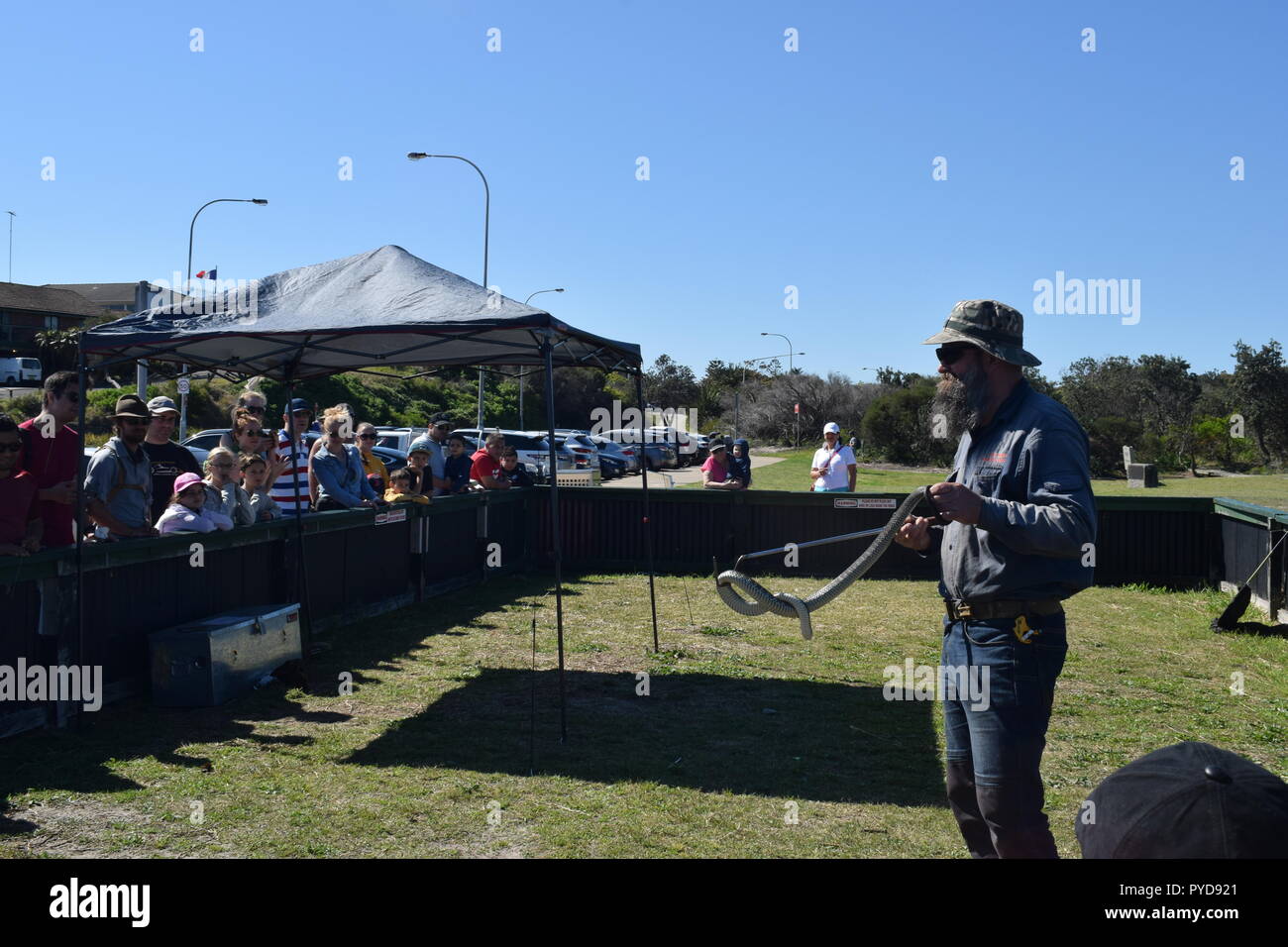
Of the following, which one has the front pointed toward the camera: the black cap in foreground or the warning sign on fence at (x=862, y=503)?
the warning sign on fence

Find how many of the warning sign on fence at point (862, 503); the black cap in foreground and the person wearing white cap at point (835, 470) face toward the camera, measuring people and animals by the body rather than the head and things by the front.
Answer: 2

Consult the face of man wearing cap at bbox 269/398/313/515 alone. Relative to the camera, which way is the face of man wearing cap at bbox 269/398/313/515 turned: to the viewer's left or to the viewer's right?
to the viewer's right

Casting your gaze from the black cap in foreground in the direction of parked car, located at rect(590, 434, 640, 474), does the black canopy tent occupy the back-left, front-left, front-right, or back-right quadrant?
front-left

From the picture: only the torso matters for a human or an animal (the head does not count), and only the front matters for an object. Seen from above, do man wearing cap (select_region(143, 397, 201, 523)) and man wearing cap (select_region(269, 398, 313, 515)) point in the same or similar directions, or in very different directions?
same or similar directions

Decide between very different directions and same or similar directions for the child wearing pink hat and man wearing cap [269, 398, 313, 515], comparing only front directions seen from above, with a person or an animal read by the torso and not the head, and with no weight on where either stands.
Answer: same or similar directions

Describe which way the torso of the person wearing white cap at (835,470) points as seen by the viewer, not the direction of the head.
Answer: toward the camera

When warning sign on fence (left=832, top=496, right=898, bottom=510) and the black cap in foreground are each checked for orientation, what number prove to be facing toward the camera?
1

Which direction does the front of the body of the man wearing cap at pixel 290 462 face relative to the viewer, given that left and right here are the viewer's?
facing the viewer and to the right of the viewer

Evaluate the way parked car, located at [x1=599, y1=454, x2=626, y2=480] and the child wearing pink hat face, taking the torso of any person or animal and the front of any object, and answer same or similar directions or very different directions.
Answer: same or similar directions

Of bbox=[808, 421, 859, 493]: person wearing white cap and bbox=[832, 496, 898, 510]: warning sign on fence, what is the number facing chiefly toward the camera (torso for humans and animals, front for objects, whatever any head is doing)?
2

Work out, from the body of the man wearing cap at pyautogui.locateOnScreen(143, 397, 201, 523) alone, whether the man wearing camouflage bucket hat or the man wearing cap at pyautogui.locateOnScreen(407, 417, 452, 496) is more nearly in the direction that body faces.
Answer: the man wearing camouflage bucket hat

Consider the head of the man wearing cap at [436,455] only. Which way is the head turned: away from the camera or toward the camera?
toward the camera

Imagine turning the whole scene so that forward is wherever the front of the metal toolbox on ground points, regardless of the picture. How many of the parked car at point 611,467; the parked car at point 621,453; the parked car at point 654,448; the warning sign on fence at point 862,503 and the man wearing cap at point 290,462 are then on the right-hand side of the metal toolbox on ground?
0

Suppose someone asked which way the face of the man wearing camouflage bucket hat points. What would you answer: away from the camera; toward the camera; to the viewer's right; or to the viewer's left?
to the viewer's left

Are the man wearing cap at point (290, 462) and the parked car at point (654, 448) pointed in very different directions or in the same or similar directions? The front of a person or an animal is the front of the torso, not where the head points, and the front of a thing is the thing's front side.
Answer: same or similar directions

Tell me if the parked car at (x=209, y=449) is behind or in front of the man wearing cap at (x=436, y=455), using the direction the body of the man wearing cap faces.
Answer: behind

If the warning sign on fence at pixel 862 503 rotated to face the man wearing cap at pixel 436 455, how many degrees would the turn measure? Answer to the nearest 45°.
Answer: approximately 90° to its right
